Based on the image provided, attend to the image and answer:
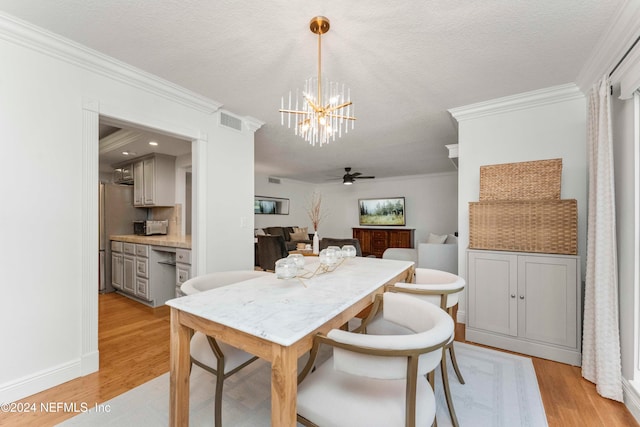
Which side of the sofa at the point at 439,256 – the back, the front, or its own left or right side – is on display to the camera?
left

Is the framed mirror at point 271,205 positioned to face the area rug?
yes

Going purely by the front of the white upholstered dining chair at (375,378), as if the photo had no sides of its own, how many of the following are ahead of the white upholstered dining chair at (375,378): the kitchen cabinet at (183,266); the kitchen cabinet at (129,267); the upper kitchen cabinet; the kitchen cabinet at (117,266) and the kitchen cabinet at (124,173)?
5

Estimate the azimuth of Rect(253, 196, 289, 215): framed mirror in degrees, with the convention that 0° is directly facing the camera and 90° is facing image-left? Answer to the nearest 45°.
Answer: approximately 0°

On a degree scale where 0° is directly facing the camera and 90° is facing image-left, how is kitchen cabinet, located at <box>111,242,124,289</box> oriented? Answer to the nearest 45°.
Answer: approximately 45°

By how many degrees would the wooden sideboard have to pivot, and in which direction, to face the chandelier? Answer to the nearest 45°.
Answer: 0° — it already faces it

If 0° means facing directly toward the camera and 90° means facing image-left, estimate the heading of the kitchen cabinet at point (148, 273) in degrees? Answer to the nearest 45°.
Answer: approximately 45°

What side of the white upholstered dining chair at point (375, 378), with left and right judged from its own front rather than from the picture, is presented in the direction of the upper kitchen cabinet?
front
